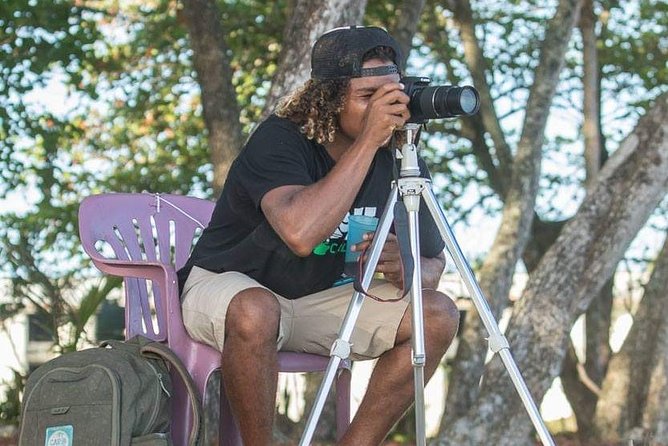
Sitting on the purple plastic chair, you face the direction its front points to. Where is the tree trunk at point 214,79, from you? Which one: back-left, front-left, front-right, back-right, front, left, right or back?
back-left

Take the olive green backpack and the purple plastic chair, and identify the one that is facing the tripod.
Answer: the purple plastic chair

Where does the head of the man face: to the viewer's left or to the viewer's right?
to the viewer's right

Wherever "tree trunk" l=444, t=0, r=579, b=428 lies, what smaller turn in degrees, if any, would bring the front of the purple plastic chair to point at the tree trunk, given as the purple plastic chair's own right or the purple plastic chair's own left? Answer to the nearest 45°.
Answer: approximately 90° to the purple plastic chair's own left

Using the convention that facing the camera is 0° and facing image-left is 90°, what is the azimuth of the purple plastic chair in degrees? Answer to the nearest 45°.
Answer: approximately 315°

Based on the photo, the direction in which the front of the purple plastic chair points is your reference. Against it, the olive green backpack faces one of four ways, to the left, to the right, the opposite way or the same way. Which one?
to the right

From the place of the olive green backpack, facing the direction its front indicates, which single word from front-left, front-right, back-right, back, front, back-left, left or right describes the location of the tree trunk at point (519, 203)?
back

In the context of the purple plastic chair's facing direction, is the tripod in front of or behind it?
in front

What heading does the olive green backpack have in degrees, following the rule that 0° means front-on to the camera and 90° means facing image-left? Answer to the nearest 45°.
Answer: approximately 45°
